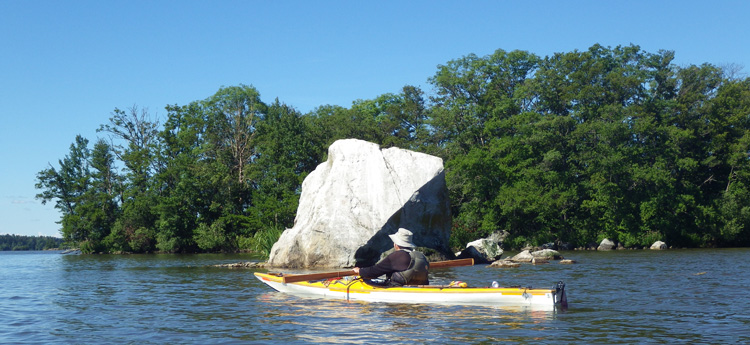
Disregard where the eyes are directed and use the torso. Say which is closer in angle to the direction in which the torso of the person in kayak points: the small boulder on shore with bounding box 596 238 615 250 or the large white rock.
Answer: the large white rock

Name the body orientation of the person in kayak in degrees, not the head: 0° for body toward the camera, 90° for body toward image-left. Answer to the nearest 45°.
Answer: approximately 135°

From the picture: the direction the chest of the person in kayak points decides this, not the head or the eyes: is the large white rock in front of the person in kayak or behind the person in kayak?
in front

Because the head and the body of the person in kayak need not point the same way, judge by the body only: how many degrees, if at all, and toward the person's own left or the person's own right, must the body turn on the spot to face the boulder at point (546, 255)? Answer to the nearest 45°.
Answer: approximately 90° to the person's own right

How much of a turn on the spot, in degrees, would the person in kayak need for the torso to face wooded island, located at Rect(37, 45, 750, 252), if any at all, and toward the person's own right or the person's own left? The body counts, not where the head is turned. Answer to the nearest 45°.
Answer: approximately 45° to the person's own right

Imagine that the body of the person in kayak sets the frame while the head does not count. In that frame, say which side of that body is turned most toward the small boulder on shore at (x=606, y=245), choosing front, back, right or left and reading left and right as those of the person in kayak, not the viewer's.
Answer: right

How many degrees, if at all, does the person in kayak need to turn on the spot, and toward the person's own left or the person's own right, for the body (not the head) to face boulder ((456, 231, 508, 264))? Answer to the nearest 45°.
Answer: approximately 45° to the person's own right
